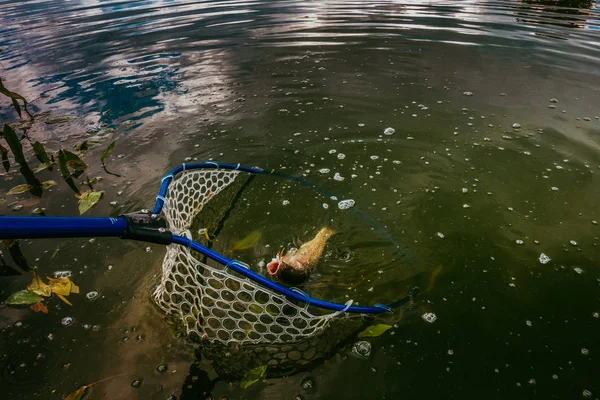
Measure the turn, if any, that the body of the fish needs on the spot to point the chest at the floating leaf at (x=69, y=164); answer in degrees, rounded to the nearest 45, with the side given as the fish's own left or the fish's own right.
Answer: approximately 90° to the fish's own right

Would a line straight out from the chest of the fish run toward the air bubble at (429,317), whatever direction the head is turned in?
no

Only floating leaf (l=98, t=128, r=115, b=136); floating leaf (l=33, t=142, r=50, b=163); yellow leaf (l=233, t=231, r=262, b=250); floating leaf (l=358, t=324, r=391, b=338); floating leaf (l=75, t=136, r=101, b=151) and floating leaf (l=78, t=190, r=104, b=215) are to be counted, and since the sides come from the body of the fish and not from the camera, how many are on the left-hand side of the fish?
1

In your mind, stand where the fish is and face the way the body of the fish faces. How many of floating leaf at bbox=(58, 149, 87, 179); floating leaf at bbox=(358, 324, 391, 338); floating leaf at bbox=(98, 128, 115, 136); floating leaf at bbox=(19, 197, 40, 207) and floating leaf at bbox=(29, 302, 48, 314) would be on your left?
1

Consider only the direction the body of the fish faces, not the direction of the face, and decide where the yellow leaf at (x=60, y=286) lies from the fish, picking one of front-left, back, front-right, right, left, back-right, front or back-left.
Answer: front-right

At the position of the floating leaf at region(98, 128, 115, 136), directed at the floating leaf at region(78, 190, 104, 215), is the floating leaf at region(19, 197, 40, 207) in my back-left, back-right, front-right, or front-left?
front-right

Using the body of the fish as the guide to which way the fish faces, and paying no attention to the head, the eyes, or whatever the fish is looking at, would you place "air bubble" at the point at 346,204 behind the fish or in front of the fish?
behind

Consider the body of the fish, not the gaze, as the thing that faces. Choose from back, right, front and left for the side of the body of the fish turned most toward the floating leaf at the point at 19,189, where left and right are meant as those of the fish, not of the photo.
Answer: right

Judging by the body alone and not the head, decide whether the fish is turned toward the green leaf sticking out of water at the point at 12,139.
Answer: no

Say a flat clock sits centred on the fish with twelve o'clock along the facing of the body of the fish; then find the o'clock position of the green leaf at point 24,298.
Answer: The green leaf is roughly at 1 o'clock from the fish.

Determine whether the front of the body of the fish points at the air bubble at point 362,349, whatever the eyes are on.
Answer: no

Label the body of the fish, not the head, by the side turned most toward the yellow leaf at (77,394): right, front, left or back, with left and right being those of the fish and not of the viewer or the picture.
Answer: front

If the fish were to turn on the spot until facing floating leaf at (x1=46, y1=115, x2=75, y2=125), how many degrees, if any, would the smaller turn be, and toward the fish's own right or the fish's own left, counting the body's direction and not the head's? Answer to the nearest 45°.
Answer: approximately 90° to the fish's own right

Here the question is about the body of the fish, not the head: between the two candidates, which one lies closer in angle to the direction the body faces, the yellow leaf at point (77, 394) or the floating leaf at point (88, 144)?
the yellow leaf

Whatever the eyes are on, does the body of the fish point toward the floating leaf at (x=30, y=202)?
no

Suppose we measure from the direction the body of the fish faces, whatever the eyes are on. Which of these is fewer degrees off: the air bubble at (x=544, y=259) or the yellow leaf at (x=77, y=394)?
the yellow leaf

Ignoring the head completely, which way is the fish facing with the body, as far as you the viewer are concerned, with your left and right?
facing the viewer and to the left of the viewer
